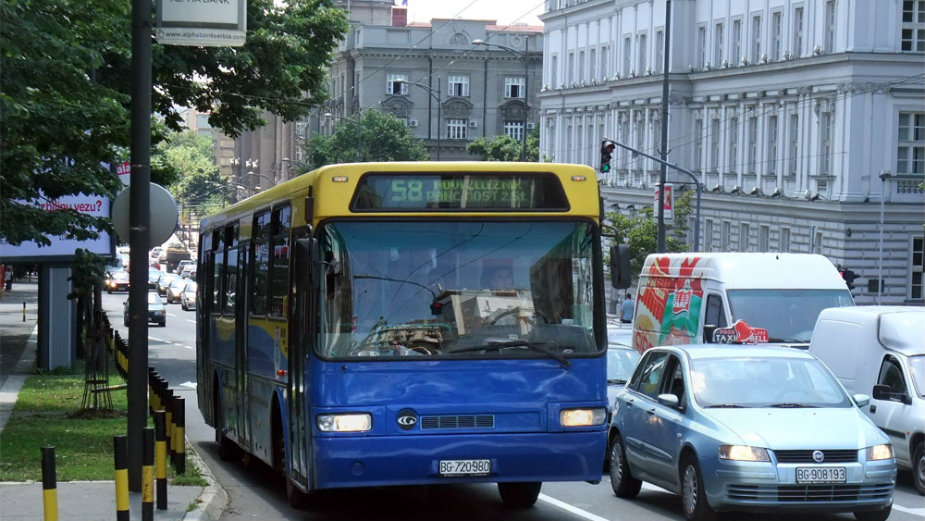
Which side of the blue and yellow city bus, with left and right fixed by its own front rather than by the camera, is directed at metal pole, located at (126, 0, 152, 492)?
right

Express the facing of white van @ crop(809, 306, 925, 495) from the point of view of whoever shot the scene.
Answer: facing the viewer and to the right of the viewer

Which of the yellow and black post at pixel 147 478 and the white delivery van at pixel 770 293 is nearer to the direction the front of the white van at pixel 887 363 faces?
the yellow and black post

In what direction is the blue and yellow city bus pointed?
toward the camera

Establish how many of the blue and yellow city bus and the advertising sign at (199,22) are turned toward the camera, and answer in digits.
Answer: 2

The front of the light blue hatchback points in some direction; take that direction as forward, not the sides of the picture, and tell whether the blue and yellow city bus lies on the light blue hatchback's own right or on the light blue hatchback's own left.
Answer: on the light blue hatchback's own right

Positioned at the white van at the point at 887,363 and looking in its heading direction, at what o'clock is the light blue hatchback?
The light blue hatchback is roughly at 2 o'clock from the white van.

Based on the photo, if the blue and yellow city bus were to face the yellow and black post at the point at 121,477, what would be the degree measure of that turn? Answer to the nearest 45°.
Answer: approximately 90° to its right
